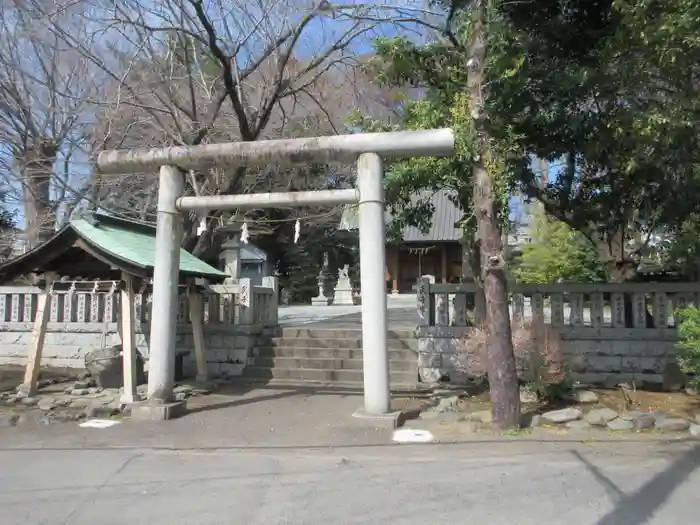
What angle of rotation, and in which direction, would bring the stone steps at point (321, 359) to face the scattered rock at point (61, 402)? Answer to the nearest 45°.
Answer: approximately 45° to its right

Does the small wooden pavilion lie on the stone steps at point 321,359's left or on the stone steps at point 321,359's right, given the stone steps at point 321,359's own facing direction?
on its right

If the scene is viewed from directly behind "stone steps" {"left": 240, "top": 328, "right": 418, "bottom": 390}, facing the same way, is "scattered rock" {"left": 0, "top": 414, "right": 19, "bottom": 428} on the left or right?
on its right

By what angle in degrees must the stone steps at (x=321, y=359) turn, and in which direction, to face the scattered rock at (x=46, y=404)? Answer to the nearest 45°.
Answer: approximately 45° to its right

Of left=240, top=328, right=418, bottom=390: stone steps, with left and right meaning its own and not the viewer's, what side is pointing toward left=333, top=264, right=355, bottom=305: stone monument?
back

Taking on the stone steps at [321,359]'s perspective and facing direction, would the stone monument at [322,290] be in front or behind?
behind

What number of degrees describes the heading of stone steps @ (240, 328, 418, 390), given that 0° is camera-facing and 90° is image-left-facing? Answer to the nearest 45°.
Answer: approximately 0°

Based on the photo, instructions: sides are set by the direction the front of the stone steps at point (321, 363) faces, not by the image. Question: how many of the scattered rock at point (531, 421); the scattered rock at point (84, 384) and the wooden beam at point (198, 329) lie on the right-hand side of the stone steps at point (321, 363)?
2
